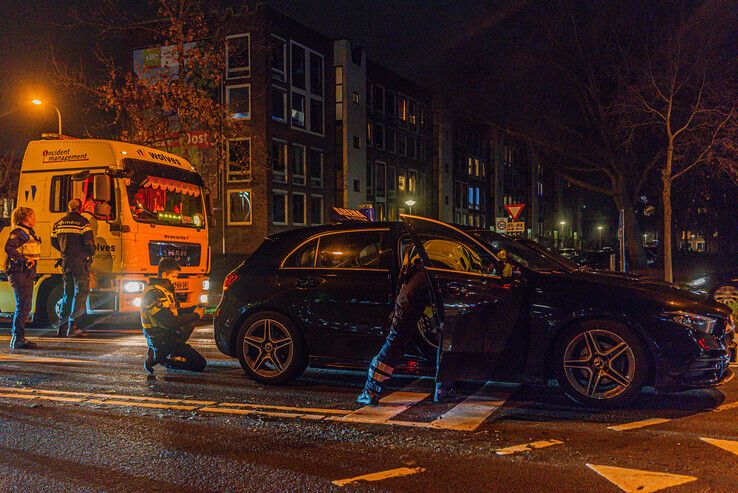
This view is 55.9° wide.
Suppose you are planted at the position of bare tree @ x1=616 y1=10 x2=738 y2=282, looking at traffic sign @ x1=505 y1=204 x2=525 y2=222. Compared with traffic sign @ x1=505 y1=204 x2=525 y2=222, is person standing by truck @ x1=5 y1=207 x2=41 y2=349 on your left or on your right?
left

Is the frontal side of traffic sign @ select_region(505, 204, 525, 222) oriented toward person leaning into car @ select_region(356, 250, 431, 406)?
yes

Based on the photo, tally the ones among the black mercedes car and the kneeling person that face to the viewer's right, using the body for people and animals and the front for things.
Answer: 2

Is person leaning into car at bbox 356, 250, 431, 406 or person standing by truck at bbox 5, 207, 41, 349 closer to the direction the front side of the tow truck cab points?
the person leaning into car

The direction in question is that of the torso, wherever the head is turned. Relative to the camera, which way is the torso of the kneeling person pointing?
to the viewer's right

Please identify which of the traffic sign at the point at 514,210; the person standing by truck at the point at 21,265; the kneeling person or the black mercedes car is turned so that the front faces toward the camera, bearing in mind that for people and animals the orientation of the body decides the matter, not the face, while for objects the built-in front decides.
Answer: the traffic sign

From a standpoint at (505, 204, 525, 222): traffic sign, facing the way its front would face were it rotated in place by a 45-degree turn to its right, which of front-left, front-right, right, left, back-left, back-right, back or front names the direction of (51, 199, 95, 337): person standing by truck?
front

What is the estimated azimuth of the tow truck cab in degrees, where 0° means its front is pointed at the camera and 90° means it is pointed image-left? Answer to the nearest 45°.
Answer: approximately 315°

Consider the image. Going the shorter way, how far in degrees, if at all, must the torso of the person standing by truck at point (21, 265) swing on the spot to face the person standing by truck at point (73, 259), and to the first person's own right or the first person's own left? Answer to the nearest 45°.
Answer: approximately 45° to the first person's own left

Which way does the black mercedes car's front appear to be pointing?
to the viewer's right

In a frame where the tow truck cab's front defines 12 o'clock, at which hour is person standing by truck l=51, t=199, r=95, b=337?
The person standing by truck is roughly at 3 o'clock from the tow truck cab.

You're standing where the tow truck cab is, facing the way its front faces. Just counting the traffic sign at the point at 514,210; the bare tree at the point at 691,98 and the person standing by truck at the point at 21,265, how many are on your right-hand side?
1

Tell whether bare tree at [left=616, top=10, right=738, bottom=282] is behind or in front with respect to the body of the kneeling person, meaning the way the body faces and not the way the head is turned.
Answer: in front

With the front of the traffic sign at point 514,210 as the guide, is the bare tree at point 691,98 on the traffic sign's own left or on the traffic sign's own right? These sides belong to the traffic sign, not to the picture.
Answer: on the traffic sign's own left
